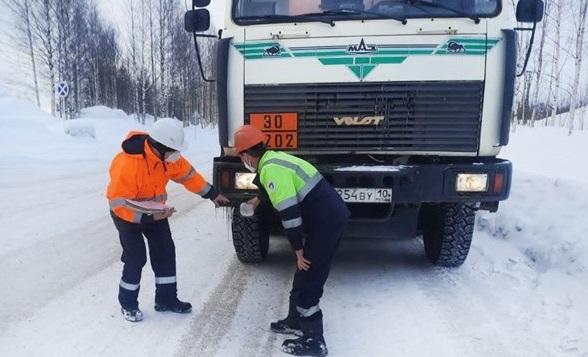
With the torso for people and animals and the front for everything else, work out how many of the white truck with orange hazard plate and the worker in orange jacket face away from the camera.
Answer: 0

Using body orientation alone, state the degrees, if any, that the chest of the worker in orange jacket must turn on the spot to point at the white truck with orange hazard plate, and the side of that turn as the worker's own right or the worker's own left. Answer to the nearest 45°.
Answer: approximately 45° to the worker's own left

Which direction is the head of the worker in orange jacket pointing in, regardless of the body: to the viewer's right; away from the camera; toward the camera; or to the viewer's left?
to the viewer's right

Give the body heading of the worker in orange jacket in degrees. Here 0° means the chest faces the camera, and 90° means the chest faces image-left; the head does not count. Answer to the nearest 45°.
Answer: approximately 315°

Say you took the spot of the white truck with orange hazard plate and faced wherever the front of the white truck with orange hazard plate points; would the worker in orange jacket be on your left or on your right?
on your right

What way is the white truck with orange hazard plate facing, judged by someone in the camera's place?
facing the viewer
